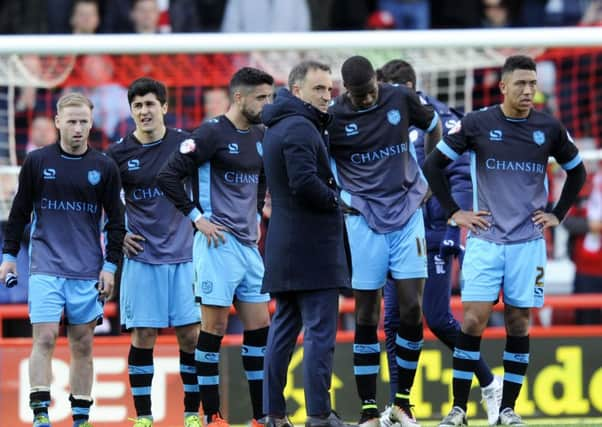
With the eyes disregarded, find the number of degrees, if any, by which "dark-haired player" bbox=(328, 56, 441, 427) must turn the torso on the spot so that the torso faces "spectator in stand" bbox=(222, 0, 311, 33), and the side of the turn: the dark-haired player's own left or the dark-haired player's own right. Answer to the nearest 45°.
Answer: approximately 180°

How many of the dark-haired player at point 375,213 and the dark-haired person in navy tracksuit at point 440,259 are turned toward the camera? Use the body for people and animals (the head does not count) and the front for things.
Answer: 1

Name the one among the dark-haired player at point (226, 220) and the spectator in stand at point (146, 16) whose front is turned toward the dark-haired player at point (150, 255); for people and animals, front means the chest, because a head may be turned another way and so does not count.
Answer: the spectator in stand
